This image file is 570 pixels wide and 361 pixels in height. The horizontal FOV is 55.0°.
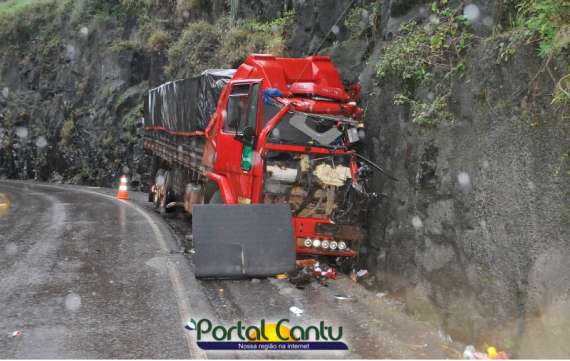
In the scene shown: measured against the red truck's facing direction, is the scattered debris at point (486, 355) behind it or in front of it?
in front

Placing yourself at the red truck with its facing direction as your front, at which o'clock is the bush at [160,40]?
The bush is roughly at 7 o'clock from the red truck.

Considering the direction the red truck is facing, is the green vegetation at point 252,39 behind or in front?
behind

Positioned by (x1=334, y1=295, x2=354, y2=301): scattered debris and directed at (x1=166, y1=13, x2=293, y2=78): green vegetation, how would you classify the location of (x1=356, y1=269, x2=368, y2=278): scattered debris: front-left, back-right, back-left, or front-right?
front-right

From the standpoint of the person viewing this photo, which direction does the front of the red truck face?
facing the viewer and to the right of the viewer

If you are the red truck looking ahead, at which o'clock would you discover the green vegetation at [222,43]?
The green vegetation is roughly at 7 o'clock from the red truck.

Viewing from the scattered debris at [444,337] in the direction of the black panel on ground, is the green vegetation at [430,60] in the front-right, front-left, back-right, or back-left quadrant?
front-right

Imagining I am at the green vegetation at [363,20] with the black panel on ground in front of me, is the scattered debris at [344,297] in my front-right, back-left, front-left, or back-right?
front-left

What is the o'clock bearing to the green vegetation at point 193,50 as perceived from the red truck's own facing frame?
The green vegetation is roughly at 7 o'clock from the red truck.

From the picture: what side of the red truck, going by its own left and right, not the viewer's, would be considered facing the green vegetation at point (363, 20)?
left

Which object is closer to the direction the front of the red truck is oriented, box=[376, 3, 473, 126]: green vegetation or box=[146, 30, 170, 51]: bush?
the green vegetation

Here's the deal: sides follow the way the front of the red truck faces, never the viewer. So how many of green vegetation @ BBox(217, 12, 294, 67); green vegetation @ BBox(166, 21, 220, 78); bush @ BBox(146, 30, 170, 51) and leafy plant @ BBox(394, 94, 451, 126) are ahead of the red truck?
1
